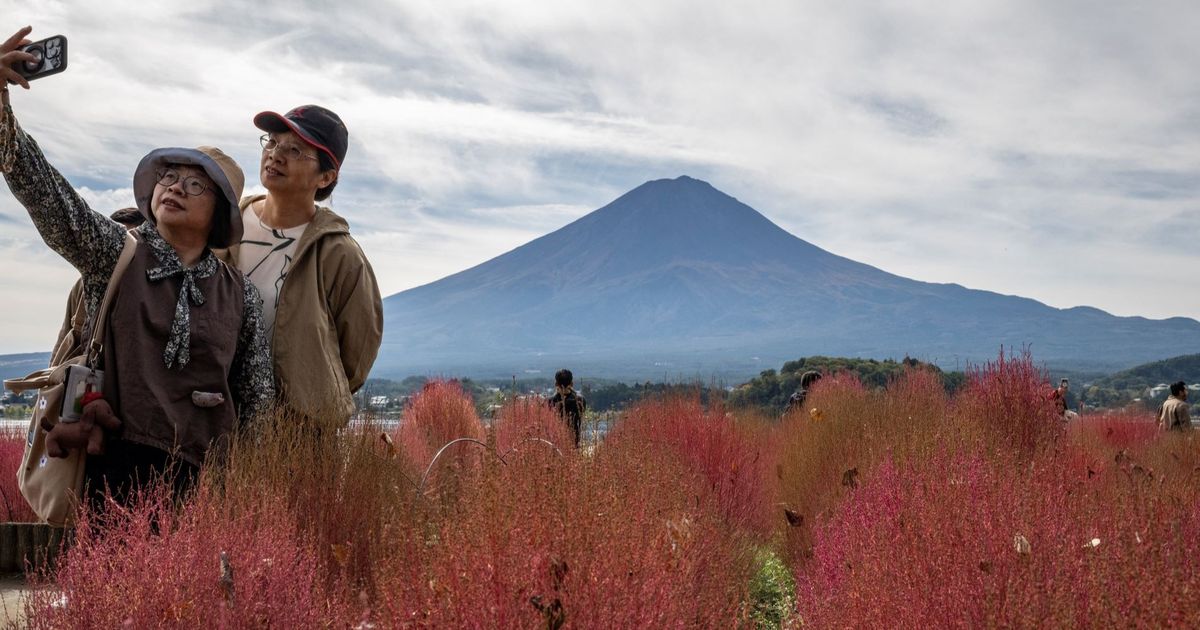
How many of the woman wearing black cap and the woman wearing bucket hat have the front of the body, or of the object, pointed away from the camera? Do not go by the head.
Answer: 0

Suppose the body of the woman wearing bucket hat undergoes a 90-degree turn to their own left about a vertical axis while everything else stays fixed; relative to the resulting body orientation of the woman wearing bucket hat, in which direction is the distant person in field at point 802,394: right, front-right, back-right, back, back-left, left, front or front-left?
left

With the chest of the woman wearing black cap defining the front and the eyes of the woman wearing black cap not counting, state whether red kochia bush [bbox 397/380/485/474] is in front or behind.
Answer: behind

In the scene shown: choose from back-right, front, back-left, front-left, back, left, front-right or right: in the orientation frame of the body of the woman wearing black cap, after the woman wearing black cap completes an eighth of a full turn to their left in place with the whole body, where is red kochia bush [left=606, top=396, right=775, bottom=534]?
back-left

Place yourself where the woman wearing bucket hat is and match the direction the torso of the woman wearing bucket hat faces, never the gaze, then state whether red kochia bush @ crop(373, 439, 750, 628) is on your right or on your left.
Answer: on your left

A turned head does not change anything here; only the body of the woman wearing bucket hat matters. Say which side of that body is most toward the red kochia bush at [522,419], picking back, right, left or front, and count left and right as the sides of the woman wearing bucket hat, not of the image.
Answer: back

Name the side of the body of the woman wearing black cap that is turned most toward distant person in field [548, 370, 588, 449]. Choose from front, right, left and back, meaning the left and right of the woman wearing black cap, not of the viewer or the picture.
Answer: back

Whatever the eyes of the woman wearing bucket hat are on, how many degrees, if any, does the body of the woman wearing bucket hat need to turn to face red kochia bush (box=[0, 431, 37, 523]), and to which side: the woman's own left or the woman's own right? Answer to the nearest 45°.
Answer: approximately 135° to the woman's own right

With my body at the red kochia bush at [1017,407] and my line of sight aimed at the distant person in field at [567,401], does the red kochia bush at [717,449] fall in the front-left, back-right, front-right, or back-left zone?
front-left

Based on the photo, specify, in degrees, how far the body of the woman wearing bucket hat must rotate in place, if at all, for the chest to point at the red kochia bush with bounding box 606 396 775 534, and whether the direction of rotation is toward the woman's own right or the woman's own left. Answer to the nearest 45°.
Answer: approximately 180°

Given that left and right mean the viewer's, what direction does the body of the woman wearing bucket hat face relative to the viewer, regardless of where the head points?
facing the viewer and to the left of the viewer

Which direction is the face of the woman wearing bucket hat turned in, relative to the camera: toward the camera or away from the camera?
toward the camera

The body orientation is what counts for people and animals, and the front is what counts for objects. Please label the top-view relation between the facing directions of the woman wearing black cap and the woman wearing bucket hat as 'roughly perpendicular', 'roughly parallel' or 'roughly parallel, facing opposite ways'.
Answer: roughly parallel

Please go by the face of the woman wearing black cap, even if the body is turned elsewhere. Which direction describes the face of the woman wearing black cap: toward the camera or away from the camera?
toward the camera
